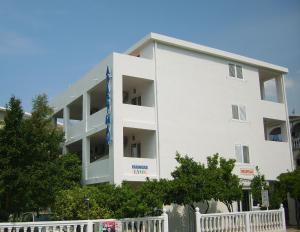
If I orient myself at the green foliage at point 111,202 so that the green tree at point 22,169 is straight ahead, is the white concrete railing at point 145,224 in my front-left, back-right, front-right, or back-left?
back-left

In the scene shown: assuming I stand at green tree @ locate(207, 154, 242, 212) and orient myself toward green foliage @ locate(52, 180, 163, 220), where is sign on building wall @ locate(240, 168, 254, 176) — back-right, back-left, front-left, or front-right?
back-right
